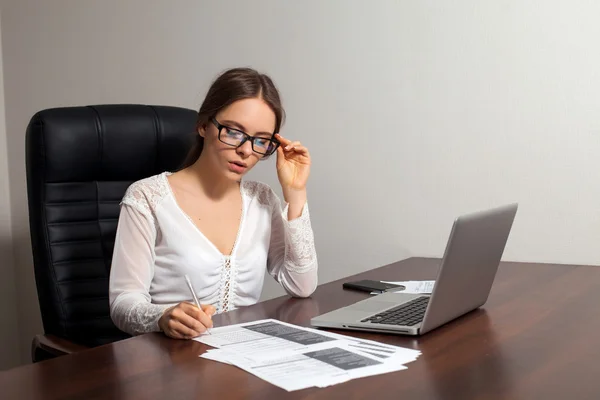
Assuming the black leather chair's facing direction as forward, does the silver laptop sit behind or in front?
in front

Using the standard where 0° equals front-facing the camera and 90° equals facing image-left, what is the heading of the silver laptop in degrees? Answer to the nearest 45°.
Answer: approximately 135°

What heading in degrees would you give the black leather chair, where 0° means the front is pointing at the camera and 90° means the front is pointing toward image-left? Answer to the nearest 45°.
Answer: approximately 315°

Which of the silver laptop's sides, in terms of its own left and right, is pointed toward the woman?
front

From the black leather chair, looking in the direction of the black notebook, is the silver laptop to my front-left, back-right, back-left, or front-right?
front-right

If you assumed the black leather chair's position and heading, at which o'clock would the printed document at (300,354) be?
The printed document is roughly at 1 o'clock from the black leather chair.

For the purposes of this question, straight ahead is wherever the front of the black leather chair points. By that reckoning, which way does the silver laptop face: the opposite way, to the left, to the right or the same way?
the opposite way

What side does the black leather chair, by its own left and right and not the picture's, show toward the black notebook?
left

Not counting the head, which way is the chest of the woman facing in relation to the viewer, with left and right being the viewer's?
facing the viewer and to the right of the viewer
